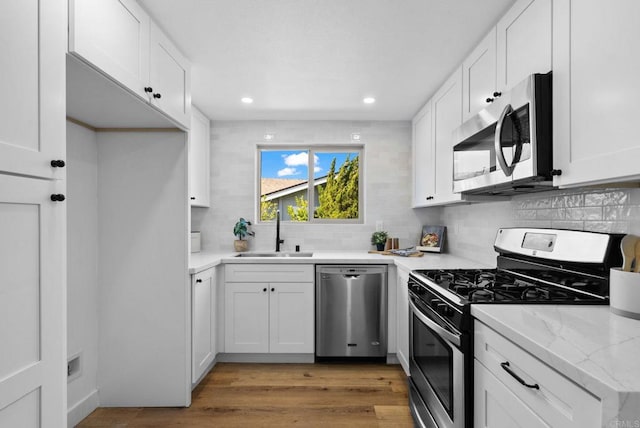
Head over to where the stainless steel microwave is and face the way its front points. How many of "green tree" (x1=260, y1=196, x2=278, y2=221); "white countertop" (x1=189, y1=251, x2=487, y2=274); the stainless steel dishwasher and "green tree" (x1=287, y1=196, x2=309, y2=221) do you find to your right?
4

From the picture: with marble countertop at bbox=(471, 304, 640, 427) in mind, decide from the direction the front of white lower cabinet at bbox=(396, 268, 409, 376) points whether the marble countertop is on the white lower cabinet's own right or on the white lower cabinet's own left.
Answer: on the white lower cabinet's own left

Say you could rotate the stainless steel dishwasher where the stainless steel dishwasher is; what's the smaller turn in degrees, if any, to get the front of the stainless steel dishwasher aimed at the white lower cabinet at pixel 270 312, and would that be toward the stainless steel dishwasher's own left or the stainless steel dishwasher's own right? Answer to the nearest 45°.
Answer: approximately 90° to the stainless steel dishwasher's own right

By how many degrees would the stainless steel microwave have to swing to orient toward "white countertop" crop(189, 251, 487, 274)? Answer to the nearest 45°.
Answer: approximately 90° to its right

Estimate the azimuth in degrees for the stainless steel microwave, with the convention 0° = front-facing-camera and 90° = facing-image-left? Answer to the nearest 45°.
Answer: approximately 45°

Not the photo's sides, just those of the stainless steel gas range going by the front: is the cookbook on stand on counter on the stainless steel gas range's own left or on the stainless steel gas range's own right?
on the stainless steel gas range's own right

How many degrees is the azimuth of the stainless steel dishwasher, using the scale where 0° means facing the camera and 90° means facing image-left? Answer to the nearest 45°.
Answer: approximately 0°

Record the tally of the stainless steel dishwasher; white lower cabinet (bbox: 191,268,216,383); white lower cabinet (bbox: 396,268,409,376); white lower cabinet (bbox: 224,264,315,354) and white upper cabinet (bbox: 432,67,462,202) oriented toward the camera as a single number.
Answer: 2

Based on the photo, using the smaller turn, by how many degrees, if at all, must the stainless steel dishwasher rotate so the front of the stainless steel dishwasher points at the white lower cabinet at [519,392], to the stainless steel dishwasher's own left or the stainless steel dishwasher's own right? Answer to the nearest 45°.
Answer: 0° — it already faces it

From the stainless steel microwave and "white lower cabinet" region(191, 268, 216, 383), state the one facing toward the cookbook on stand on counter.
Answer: the white lower cabinet

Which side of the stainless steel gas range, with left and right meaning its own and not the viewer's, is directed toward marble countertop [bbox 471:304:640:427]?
left

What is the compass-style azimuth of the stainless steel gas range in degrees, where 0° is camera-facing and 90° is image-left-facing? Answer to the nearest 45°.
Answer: approximately 45°

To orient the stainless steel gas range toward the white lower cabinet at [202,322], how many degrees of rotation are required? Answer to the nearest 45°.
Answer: approximately 45° to its right

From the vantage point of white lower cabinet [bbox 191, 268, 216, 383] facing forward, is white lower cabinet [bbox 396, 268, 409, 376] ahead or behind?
ahead

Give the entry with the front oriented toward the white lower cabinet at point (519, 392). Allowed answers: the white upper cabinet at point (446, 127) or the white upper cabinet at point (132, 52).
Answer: the white upper cabinet at point (132, 52)

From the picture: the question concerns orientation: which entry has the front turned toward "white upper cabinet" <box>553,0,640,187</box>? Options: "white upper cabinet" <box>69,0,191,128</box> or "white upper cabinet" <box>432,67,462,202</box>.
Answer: "white upper cabinet" <box>69,0,191,128</box>

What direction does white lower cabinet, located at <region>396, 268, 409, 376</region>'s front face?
to the viewer's left

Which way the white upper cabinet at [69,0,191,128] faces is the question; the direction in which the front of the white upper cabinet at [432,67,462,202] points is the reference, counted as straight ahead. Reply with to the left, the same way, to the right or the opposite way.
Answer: the opposite way

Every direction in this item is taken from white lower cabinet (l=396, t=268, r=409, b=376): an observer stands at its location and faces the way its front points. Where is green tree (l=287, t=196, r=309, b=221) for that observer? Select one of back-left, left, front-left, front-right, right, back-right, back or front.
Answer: front-right
